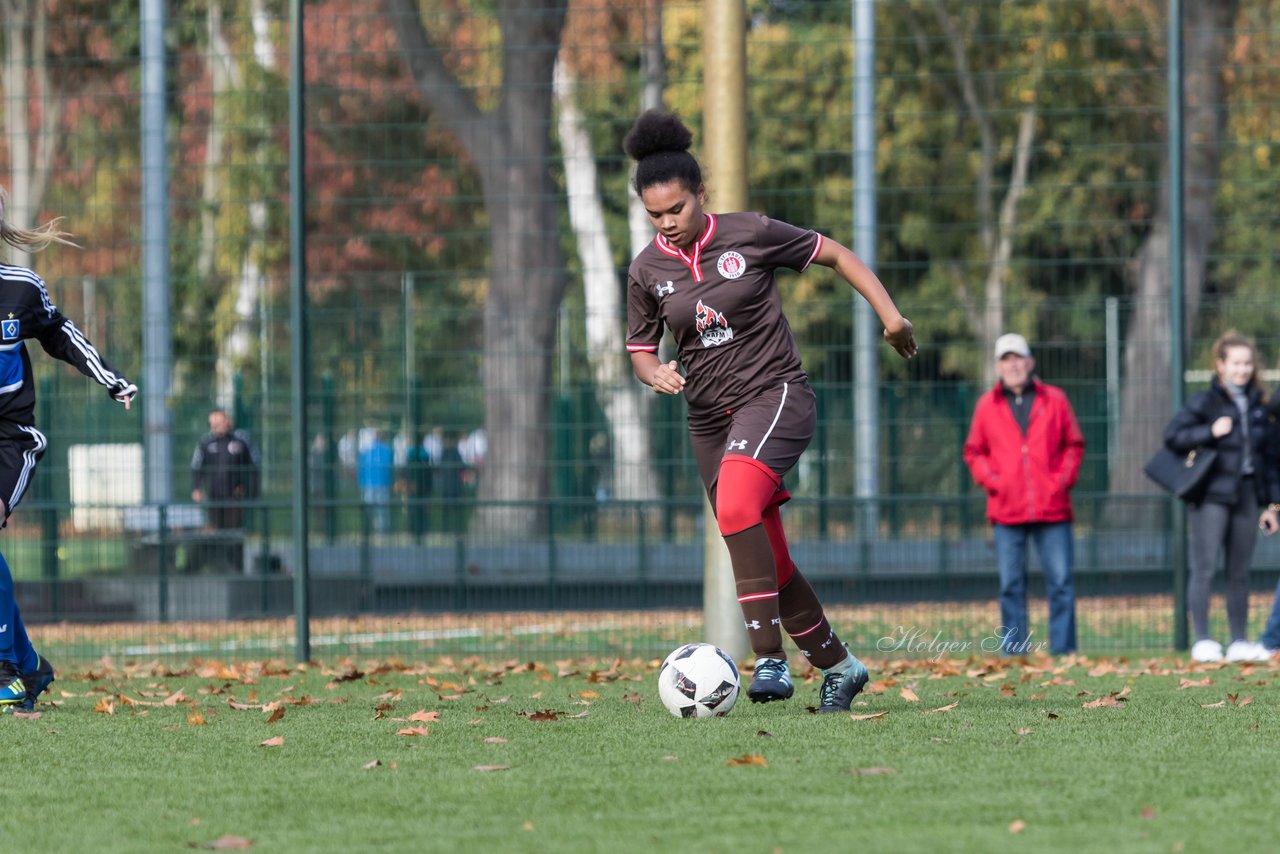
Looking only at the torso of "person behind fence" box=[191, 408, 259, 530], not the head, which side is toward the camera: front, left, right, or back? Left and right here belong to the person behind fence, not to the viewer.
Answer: front

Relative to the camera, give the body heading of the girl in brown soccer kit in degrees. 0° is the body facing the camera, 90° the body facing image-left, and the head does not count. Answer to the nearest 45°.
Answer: approximately 45°

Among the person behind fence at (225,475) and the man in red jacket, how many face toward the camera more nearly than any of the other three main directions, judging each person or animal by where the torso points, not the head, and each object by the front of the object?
2

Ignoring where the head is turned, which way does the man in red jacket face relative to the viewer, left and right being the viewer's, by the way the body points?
facing the viewer

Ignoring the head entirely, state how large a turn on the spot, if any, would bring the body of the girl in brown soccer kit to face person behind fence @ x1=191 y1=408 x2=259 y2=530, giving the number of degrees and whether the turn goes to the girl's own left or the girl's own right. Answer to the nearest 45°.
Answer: approximately 90° to the girl's own right

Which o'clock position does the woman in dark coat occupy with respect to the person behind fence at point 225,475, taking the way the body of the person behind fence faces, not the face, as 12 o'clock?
The woman in dark coat is roughly at 10 o'clock from the person behind fence.

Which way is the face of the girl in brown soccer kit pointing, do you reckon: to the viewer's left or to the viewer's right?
to the viewer's left
